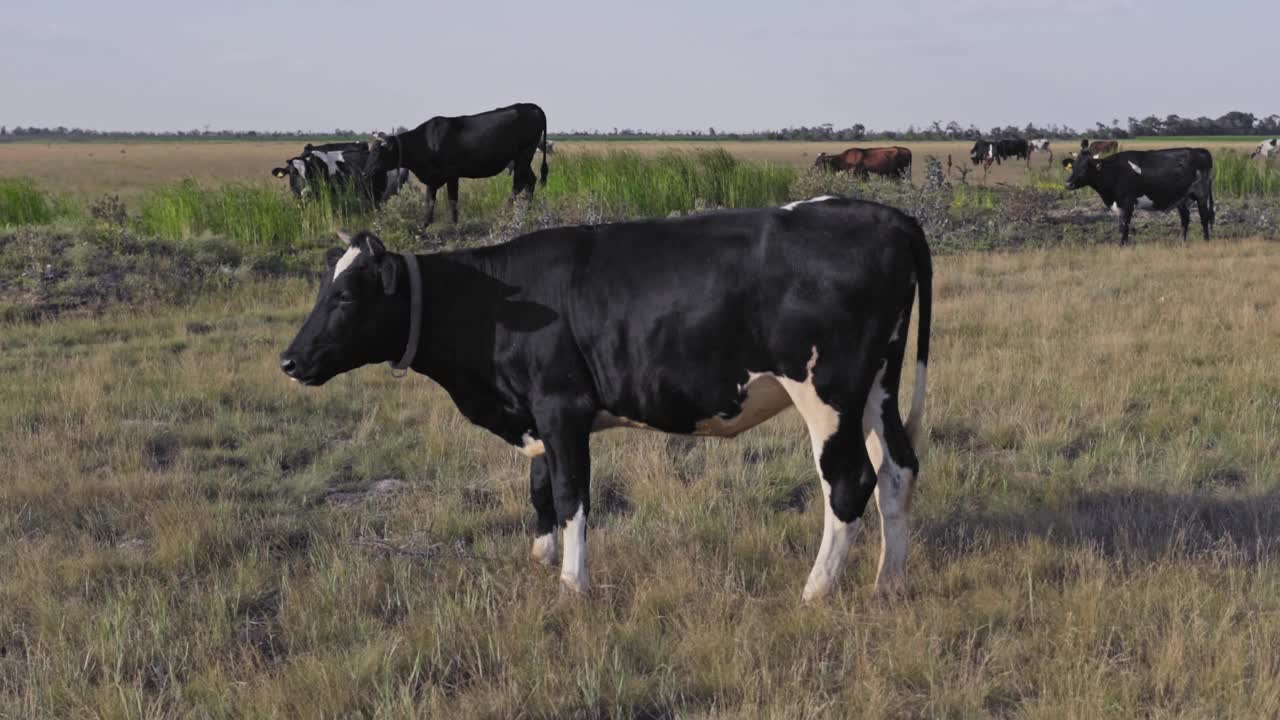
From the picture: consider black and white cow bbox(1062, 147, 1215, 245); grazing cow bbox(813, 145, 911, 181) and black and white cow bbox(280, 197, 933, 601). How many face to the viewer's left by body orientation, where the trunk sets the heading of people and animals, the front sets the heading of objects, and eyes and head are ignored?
3

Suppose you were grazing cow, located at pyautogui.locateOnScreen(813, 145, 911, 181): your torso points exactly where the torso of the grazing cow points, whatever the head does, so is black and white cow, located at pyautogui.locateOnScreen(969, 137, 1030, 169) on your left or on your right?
on your right

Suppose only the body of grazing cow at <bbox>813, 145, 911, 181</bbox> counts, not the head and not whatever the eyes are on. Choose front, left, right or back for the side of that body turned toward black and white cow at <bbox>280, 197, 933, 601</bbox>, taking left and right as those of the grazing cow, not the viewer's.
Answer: left

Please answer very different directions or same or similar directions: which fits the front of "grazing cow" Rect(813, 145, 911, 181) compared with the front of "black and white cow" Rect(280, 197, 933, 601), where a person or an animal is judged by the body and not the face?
same or similar directions

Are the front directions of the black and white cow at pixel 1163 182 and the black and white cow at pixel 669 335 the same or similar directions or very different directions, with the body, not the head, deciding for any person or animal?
same or similar directions

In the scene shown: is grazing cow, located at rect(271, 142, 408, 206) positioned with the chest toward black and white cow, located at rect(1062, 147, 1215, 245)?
no

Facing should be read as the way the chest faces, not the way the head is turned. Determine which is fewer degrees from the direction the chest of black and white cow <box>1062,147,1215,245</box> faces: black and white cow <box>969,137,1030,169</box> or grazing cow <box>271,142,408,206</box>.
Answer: the grazing cow

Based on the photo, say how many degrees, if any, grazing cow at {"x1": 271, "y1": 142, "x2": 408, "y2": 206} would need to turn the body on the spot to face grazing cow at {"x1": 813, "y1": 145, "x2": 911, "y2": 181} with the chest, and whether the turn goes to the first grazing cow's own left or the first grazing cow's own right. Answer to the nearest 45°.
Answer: approximately 180°

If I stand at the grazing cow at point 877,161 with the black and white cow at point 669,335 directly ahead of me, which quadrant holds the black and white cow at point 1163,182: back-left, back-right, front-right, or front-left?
front-left

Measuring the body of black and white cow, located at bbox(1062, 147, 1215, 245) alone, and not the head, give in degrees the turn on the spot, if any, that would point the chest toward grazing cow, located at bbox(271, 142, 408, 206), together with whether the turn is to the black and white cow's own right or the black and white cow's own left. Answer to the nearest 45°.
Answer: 0° — it already faces it

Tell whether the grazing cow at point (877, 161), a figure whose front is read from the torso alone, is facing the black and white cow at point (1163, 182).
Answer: no

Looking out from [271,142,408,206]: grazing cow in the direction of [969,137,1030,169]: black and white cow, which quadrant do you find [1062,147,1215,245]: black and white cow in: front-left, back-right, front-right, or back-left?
front-right

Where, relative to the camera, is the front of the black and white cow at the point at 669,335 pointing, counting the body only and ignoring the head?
to the viewer's left

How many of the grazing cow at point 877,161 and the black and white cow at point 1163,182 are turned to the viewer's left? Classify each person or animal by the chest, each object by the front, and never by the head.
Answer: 2

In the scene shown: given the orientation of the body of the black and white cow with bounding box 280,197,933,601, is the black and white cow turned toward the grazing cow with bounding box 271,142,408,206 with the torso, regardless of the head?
no

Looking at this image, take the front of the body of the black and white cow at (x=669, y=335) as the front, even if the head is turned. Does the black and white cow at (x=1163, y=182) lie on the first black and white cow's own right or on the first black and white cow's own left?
on the first black and white cow's own right

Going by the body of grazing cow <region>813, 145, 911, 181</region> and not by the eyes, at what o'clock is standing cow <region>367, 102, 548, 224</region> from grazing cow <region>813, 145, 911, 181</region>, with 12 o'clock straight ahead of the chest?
standing cow <region>367, 102, 548, 224</region> is roughly at 10 o'clock from grazing cow <region>813, 145, 911, 181</region>.

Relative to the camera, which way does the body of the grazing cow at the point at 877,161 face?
to the viewer's left
